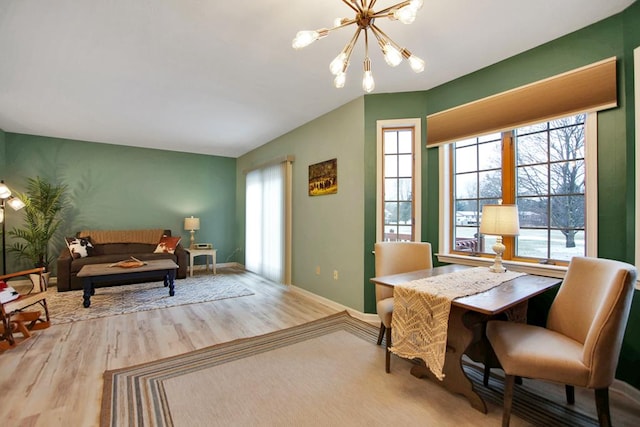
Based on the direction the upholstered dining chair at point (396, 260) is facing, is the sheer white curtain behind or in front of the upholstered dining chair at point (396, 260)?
behind

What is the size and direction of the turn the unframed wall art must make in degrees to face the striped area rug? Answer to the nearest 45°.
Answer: approximately 45° to its left

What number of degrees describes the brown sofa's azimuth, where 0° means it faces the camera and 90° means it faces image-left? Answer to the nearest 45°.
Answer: approximately 0°

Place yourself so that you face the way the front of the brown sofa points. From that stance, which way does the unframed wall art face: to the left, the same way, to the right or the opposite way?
to the right

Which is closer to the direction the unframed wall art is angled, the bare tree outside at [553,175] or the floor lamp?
the floor lamp

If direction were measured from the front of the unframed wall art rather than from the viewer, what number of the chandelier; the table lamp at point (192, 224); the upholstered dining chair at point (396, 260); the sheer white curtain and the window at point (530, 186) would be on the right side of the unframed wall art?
2

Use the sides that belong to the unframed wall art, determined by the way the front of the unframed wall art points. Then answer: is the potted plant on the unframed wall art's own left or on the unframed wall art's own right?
on the unframed wall art's own right

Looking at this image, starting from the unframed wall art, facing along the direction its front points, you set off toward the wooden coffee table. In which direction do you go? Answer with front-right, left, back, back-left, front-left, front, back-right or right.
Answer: front-right

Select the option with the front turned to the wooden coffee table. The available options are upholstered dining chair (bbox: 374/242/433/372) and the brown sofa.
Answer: the brown sofa

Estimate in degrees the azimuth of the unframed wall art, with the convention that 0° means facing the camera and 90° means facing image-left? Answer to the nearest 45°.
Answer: approximately 45°

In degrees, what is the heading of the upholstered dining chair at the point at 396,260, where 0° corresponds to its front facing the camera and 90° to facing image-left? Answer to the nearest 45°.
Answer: approximately 315°
